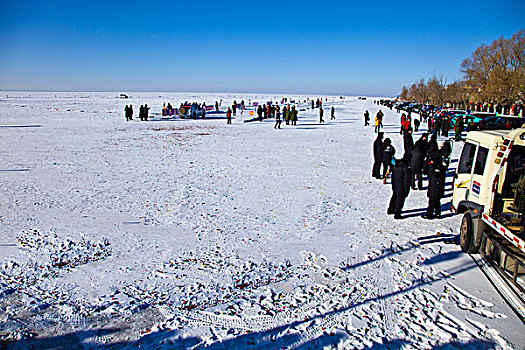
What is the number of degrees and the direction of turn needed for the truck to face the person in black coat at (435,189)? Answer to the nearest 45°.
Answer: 0° — it already faces them

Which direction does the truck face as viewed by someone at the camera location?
facing away from the viewer and to the left of the viewer

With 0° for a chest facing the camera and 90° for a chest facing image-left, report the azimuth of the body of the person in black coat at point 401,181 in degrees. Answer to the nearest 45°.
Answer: approximately 225°

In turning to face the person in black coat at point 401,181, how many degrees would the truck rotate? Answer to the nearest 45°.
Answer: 0° — it already faces them
